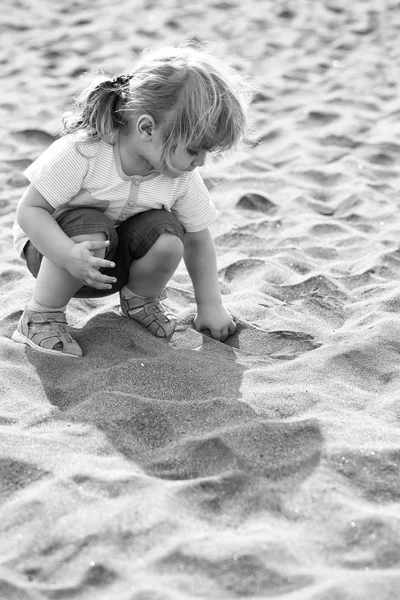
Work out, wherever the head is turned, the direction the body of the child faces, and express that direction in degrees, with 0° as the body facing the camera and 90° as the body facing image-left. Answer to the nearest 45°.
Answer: approximately 315°
